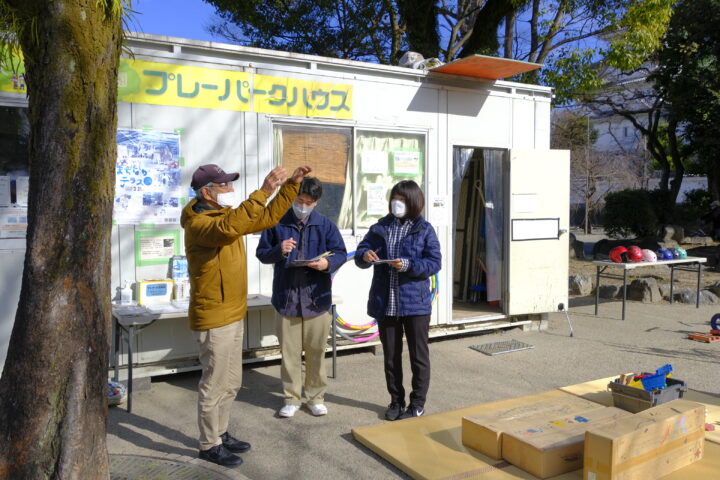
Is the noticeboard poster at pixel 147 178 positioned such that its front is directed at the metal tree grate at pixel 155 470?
yes

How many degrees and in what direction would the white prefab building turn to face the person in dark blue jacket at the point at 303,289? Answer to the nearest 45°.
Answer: approximately 45° to its right

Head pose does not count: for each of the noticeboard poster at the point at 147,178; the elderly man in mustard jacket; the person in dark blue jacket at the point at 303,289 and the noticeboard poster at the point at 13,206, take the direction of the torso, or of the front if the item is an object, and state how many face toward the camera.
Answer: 3

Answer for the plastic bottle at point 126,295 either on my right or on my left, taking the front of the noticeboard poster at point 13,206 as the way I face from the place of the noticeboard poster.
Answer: on my left

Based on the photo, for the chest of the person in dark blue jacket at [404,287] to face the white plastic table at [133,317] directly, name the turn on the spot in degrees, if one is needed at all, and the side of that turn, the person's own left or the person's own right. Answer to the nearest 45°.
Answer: approximately 45° to the person's own right

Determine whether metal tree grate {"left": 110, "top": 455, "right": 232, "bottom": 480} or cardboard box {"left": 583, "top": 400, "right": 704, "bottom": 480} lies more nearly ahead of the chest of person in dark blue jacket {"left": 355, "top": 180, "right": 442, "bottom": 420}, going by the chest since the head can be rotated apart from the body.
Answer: the metal tree grate

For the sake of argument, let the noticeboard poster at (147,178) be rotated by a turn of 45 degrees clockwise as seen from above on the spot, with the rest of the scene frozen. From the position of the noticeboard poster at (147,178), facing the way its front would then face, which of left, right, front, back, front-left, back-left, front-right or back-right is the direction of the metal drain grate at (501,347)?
back-left

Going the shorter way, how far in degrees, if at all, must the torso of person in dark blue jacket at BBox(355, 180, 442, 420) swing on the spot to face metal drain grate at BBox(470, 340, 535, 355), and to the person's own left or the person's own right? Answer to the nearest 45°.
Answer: approximately 180°

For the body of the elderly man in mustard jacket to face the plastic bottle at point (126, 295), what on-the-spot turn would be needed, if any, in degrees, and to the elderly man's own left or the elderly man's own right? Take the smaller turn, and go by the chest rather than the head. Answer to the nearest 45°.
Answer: approximately 135° to the elderly man's own left

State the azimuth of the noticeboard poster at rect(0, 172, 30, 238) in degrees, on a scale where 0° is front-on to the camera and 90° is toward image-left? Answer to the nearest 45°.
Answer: approximately 0°

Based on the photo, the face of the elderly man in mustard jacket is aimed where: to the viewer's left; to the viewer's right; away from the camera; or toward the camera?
to the viewer's right

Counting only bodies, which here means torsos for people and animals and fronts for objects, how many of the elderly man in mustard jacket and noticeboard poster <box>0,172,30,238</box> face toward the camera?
1

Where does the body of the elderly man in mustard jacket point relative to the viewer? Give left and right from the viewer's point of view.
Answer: facing to the right of the viewer
